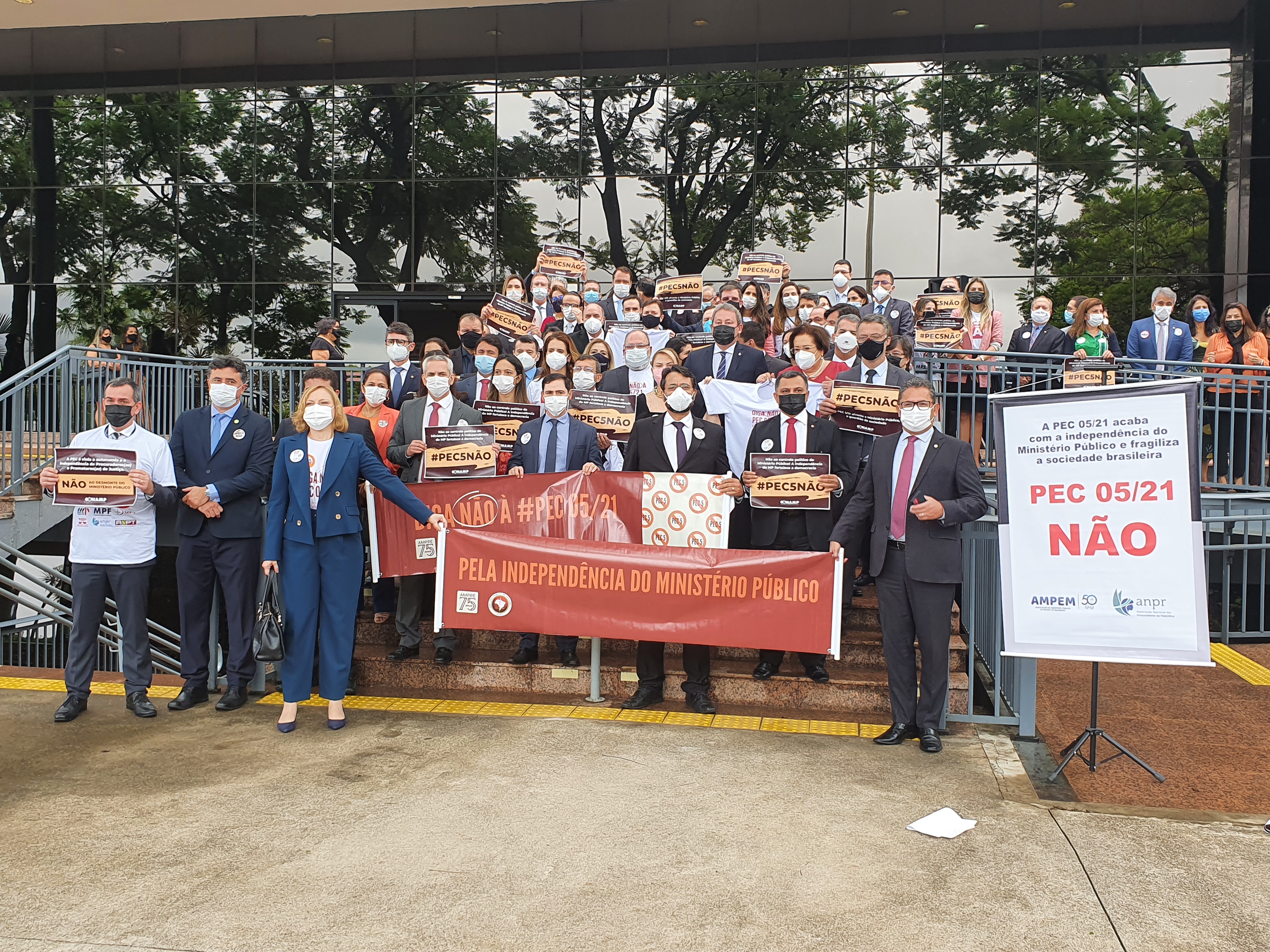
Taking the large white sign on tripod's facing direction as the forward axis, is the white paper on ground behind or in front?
in front

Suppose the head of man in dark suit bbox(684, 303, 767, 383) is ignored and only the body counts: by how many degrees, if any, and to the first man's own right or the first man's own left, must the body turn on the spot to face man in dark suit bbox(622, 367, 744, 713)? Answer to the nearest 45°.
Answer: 0° — they already face them

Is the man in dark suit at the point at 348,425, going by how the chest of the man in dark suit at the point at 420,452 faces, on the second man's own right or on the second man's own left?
on the second man's own right

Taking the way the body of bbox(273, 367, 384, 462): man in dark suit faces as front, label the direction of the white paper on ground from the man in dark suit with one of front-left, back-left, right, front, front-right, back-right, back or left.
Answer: front-left

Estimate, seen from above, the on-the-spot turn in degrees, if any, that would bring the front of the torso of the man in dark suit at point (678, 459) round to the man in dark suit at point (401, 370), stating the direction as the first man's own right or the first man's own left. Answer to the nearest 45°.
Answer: approximately 135° to the first man's own right

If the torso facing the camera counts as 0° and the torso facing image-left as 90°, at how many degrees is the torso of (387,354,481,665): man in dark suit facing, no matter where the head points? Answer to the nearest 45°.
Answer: approximately 0°

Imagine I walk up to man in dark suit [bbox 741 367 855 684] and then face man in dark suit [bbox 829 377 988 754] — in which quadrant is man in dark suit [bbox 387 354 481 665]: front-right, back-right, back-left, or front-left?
back-right

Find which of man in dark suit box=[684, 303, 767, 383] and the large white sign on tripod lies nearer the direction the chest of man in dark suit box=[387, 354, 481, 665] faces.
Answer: the large white sign on tripod
